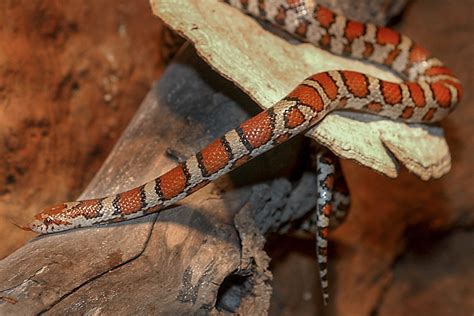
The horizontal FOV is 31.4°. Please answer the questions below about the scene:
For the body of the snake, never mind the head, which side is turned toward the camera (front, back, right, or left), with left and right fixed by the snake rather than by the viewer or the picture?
left

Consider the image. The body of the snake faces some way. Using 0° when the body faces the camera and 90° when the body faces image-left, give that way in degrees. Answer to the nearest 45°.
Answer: approximately 90°
